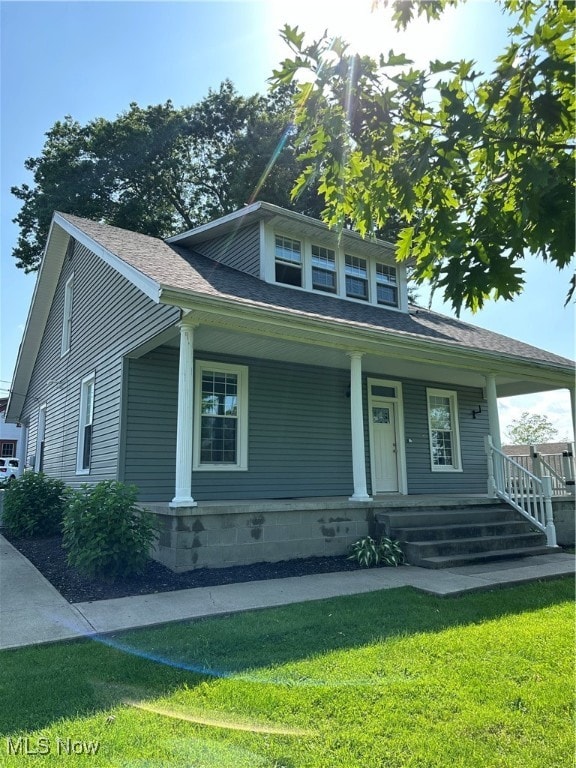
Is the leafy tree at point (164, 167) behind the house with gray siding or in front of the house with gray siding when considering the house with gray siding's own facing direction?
behind

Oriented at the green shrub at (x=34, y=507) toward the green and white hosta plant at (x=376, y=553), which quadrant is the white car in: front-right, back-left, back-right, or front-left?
back-left

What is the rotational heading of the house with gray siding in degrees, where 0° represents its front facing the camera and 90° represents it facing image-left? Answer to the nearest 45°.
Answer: approximately 315°

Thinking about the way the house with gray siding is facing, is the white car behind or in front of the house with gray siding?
behind
